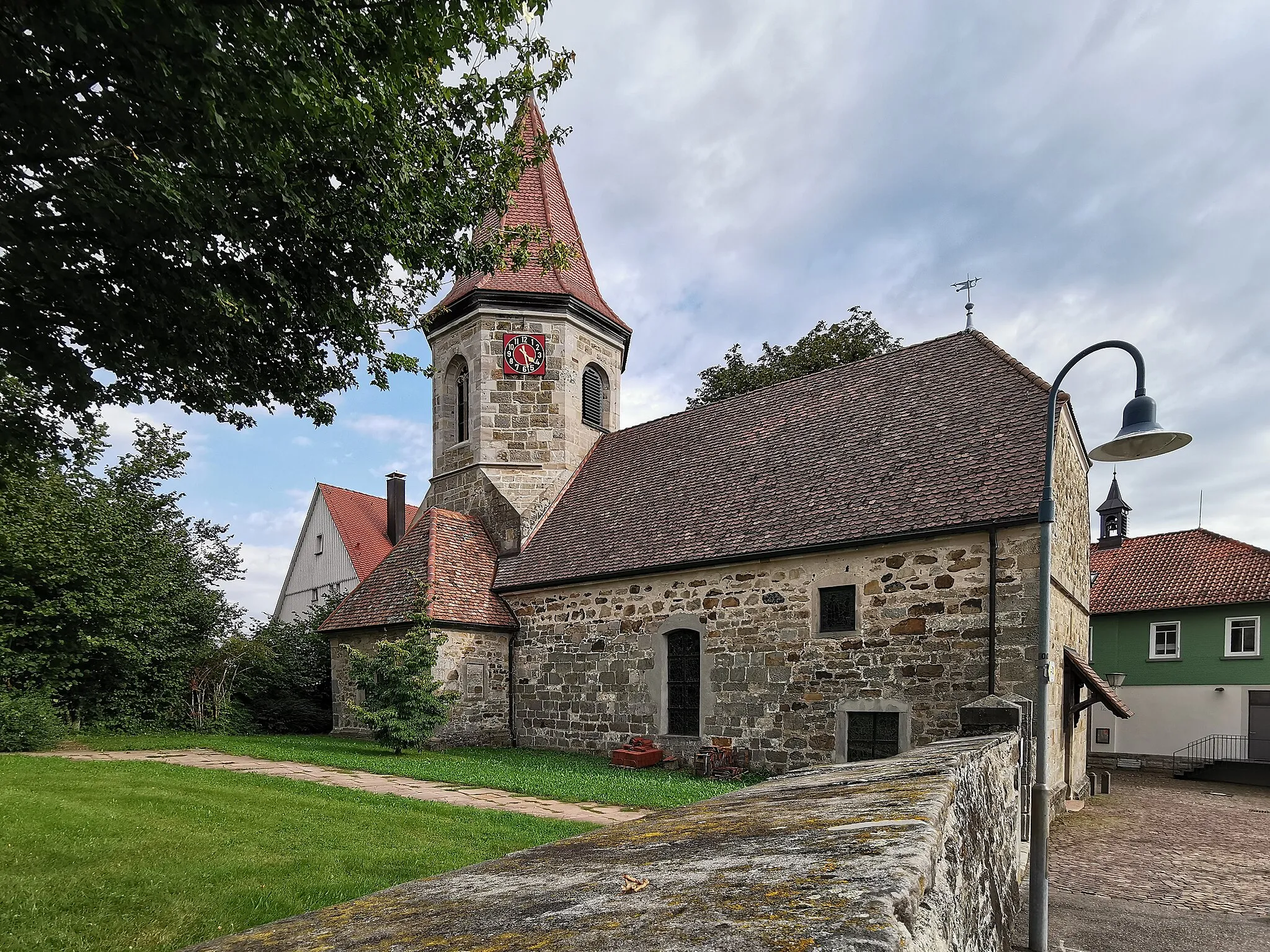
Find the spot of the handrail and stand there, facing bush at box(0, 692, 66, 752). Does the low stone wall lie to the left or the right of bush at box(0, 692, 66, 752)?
left

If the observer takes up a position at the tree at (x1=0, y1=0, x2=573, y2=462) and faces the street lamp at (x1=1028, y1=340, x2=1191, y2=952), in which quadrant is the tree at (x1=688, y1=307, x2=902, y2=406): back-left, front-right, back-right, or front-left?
front-left

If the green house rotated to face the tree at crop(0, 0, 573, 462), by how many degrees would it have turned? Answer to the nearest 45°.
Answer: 0° — it already faces it

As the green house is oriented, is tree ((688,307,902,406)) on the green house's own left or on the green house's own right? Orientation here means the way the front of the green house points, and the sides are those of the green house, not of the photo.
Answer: on the green house's own right

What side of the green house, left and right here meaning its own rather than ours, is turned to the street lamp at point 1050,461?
front

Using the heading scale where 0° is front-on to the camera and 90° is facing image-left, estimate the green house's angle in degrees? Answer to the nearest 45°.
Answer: approximately 0°

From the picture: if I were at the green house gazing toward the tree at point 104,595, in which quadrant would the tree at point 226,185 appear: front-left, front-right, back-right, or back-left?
front-left

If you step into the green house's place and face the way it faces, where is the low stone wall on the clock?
The low stone wall is roughly at 12 o'clock from the green house.

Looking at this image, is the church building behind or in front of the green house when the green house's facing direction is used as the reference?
in front

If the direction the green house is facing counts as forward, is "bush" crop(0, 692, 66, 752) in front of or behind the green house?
in front

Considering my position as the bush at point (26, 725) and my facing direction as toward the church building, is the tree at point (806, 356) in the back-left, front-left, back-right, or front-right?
front-left

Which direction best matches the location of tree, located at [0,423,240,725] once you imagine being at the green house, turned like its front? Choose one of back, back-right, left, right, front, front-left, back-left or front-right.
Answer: front-right

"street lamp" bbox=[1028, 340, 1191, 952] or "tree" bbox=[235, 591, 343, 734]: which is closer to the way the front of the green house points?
the street lamp
